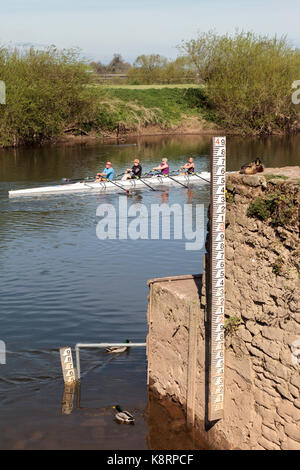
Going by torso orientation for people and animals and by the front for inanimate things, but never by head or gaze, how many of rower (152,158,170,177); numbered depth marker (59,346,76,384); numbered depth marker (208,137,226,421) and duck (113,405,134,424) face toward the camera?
2

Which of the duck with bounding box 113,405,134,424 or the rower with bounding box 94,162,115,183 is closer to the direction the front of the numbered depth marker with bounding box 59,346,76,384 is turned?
the duck

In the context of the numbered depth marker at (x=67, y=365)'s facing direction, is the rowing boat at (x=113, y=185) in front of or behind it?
behind

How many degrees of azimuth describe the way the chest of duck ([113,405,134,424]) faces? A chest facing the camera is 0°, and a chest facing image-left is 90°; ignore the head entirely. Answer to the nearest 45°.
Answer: approximately 135°

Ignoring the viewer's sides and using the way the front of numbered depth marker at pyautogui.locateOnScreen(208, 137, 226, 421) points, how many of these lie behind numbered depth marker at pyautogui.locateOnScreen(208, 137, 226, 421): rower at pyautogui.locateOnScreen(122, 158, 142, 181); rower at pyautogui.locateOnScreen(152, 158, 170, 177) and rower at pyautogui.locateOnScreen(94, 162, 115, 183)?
3

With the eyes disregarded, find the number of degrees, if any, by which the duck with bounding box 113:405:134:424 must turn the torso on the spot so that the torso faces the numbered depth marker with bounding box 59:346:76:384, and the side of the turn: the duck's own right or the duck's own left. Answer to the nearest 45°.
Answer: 0° — it already faces it

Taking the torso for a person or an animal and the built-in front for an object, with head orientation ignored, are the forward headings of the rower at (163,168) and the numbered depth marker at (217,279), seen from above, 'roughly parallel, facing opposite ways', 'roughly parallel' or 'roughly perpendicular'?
roughly perpendicular

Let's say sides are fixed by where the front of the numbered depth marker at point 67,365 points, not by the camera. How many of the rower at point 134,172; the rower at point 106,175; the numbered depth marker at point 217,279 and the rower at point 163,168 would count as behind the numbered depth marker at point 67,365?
3

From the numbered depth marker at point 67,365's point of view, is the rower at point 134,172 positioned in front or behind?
behind
